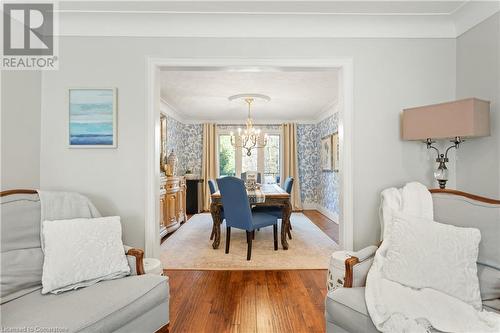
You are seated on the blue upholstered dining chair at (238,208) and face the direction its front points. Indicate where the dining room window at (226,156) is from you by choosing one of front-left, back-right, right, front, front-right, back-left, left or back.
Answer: front-left

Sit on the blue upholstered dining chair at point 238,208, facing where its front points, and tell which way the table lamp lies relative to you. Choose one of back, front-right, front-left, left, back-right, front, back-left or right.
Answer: right

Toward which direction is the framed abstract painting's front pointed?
toward the camera

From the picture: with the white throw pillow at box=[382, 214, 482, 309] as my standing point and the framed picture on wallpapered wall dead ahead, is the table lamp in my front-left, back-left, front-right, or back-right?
front-right

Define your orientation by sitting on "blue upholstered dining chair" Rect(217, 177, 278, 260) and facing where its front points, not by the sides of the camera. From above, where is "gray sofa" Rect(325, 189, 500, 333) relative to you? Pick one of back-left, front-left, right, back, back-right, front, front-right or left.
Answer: right

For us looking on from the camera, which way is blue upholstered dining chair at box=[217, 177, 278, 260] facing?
facing away from the viewer and to the right of the viewer

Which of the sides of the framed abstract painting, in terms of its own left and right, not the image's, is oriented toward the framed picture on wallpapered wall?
left

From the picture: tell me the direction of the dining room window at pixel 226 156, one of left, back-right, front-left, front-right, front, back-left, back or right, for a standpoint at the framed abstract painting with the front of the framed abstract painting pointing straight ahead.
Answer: back-left

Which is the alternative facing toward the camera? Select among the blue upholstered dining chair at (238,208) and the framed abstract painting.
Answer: the framed abstract painting

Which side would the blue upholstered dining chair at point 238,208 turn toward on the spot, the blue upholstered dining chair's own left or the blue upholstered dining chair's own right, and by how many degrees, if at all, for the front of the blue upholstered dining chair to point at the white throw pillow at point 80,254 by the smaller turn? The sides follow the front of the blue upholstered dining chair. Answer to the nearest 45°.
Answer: approximately 180°

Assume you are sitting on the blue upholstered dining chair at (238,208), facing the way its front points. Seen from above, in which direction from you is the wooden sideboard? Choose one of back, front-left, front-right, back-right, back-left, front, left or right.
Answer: left
